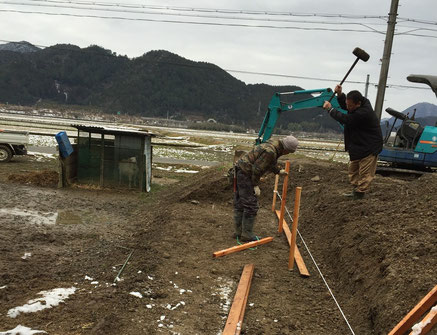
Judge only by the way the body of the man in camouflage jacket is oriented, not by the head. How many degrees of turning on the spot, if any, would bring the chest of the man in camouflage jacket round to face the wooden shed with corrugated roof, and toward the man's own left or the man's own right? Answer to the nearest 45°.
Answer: approximately 135° to the man's own left

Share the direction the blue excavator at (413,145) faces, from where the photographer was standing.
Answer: facing to the left of the viewer

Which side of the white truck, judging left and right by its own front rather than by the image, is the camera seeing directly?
left

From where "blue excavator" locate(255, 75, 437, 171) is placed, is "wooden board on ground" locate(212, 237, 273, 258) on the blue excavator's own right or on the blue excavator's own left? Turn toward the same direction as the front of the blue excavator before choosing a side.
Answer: on the blue excavator's own left

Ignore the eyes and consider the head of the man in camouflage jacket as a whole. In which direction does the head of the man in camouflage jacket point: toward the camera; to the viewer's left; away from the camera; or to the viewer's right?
to the viewer's right

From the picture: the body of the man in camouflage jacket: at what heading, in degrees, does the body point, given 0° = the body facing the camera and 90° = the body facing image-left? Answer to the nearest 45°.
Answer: approximately 270°

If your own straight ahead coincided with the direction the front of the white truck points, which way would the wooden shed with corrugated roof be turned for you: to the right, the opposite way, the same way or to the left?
to the left

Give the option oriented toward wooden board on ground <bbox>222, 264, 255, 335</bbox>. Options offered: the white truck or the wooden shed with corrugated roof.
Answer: the wooden shed with corrugated roof

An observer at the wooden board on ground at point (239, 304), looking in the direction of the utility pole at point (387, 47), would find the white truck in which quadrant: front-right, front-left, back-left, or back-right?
front-left

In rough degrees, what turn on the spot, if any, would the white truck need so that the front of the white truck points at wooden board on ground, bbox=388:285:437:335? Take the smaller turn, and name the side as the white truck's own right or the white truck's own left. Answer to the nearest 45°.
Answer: approximately 90° to the white truck's own left

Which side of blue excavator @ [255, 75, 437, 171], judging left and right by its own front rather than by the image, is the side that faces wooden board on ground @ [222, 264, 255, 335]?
left

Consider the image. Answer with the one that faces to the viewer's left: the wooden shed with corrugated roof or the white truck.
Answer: the white truck

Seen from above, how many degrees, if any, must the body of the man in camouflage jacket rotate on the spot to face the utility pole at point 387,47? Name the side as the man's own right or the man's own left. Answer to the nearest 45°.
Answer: approximately 45° to the man's own left

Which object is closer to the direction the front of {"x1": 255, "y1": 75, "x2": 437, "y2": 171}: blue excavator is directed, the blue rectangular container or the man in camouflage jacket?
the blue rectangular container

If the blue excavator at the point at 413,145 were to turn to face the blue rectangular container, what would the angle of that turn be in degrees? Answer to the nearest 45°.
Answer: approximately 45° to its left

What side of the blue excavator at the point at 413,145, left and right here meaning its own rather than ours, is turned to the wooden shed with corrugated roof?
front

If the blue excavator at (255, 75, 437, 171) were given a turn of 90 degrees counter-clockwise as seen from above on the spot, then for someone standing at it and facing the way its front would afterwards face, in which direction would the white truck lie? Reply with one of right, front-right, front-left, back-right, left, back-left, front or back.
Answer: right

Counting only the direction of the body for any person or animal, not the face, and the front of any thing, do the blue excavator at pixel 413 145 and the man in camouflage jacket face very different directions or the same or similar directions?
very different directions
